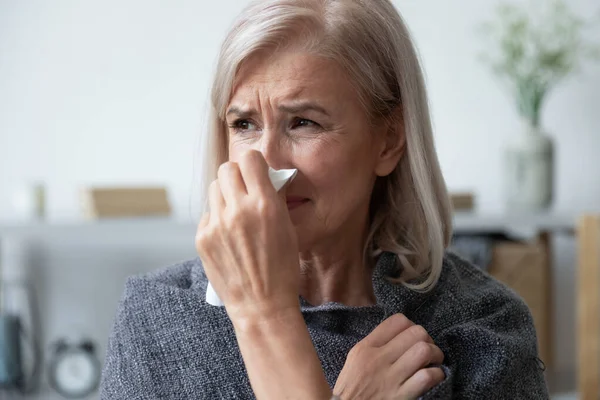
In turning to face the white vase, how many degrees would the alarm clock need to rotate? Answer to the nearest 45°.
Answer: approximately 90° to its left

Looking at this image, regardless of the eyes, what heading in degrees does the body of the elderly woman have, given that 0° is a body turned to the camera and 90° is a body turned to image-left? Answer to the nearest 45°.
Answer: approximately 0°

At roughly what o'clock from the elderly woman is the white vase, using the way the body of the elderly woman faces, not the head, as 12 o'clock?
The white vase is roughly at 7 o'clock from the elderly woman.

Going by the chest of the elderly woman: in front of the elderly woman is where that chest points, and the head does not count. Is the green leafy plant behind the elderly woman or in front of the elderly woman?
behind

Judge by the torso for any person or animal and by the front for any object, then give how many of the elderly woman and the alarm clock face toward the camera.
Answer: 2

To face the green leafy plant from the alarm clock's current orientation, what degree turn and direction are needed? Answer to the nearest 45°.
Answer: approximately 90° to its left
